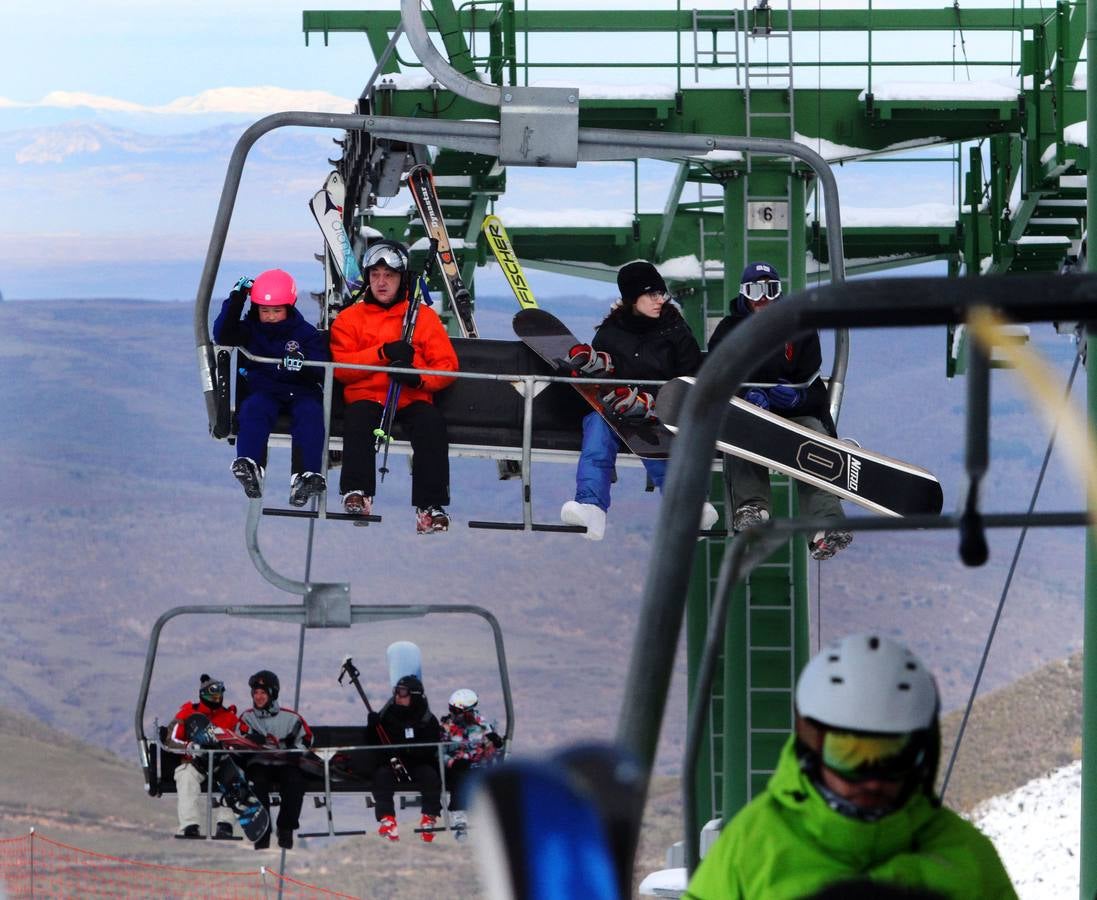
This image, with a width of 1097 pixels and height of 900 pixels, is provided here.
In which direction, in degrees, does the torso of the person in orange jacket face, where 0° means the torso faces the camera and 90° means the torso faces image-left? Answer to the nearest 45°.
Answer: approximately 0°

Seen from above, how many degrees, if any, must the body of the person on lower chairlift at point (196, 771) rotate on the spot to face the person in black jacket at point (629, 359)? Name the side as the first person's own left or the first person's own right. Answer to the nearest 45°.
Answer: approximately 45° to the first person's own left

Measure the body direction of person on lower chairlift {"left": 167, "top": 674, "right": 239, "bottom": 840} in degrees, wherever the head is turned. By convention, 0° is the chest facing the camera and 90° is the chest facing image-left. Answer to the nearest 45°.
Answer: approximately 0°

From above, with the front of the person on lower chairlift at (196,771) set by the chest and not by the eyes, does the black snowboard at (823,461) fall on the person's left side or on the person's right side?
on the person's left side

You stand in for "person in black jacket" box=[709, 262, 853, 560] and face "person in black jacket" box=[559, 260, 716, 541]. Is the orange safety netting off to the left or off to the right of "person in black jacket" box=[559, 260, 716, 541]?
right

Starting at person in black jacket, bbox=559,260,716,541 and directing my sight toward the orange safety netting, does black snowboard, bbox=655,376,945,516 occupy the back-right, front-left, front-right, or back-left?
back-right
